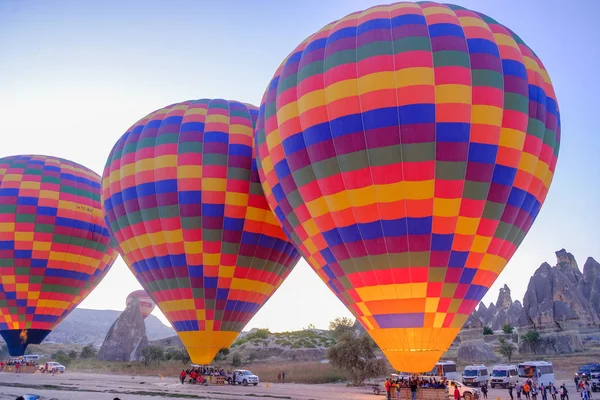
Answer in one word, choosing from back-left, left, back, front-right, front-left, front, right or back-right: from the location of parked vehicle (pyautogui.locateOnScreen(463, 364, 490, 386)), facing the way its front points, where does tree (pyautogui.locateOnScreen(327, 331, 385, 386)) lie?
front-right

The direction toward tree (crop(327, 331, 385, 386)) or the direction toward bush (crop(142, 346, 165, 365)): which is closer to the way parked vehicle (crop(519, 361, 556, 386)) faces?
the tree

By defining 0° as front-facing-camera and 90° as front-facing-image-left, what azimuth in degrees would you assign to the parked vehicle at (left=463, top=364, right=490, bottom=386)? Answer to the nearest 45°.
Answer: approximately 45°

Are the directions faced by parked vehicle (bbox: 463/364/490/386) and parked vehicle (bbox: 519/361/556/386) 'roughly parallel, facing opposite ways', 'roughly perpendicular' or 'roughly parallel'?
roughly parallel

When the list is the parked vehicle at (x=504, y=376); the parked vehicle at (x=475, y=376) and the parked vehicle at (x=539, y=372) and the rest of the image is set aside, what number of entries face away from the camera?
0

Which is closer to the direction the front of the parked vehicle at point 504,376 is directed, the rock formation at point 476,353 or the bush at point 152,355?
the bush

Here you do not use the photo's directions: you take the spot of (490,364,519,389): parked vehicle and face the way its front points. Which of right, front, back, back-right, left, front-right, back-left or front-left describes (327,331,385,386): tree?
front-right

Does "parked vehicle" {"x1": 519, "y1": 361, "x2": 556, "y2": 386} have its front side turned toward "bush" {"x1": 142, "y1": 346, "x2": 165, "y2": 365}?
no

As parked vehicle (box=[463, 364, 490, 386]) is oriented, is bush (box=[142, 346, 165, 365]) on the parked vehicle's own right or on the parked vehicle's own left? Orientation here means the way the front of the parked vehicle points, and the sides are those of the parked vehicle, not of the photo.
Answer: on the parked vehicle's own right

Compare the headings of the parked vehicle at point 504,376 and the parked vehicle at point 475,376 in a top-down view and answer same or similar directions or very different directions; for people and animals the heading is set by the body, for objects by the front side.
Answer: same or similar directions

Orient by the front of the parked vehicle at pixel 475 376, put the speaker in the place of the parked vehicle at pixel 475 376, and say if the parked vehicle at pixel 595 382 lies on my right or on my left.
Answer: on my left

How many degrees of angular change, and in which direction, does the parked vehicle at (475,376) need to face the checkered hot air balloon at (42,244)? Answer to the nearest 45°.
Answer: approximately 45° to its right

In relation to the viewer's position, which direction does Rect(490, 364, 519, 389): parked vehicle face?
facing the viewer and to the left of the viewer

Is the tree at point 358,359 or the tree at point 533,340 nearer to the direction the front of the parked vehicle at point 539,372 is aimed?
the tree at point 358,359

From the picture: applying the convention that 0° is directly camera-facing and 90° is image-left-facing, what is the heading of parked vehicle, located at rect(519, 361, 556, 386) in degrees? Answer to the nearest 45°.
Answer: approximately 45°
